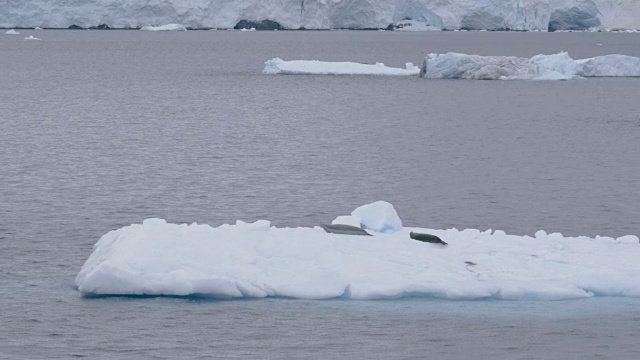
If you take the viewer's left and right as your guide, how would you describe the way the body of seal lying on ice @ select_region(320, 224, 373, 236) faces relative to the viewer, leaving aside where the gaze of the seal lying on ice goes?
facing to the left of the viewer

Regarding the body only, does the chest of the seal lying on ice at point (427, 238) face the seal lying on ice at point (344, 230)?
yes

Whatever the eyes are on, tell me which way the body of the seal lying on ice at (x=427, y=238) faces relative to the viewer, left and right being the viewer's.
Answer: facing to the left of the viewer

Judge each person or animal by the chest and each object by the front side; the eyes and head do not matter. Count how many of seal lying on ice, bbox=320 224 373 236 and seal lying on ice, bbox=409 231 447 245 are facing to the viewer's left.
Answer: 2

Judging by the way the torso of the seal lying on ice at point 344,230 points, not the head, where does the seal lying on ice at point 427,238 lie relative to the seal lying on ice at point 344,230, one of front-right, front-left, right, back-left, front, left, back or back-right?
back
